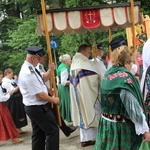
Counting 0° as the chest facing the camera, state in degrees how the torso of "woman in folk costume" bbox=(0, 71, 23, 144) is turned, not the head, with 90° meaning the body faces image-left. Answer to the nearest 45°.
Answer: approximately 270°

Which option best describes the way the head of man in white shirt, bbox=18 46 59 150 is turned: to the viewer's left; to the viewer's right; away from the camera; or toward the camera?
to the viewer's right

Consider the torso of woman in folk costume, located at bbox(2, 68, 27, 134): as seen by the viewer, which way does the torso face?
to the viewer's right

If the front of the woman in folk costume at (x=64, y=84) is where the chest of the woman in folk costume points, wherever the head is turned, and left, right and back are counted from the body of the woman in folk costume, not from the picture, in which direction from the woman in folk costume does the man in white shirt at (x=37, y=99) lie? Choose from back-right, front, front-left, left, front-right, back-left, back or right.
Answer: right

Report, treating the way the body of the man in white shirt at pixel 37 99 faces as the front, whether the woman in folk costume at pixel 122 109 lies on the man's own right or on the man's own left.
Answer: on the man's own right

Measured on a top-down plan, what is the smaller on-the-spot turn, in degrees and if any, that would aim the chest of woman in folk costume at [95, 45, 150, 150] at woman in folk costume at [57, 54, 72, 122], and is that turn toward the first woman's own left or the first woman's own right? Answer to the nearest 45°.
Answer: approximately 45° to the first woman's own left

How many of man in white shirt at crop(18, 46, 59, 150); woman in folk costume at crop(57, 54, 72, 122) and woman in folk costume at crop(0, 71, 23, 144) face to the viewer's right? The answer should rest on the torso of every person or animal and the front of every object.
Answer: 3

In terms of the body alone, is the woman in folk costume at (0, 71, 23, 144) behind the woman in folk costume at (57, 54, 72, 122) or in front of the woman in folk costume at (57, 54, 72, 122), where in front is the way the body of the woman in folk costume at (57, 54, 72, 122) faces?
behind

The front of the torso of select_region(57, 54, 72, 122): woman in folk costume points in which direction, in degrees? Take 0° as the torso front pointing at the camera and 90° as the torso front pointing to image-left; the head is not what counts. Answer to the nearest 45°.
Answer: approximately 270°

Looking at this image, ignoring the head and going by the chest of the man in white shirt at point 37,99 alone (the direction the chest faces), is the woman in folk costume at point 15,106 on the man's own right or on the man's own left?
on the man's own left

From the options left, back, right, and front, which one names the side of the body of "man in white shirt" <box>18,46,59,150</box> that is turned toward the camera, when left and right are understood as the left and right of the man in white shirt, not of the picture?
right
